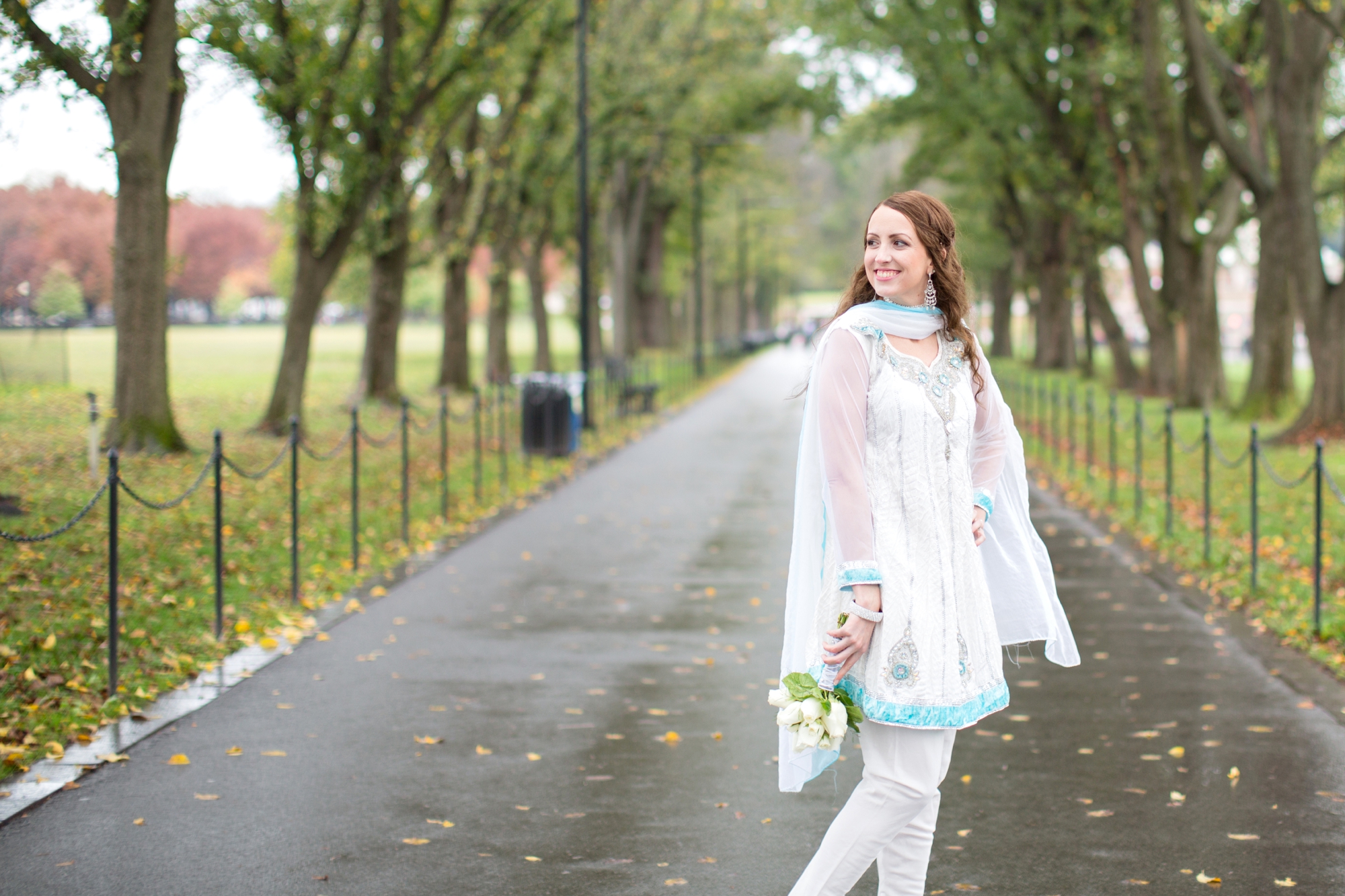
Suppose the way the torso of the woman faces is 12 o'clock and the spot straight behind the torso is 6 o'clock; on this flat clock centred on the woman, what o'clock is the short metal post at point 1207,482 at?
The short metal post is roughly at 8 o'clock from the woman.

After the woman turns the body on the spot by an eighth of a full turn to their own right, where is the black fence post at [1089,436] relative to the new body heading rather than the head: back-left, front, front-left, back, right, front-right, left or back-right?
back

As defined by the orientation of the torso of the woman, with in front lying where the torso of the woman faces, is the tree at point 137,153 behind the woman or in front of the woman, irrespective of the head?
behind

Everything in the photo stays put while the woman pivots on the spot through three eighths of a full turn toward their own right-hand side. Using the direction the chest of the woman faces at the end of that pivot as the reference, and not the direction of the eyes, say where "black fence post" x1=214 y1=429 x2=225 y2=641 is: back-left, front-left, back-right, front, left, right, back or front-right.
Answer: front-right

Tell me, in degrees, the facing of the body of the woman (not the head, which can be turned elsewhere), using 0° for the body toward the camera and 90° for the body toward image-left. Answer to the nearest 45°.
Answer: approximately 315°

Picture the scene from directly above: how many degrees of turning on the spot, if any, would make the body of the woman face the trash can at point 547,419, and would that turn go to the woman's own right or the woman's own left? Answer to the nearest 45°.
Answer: approximately 135° to the woman's own left

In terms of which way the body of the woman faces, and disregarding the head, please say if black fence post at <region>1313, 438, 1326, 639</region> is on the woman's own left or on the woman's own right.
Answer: on the woman's own left
